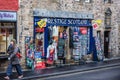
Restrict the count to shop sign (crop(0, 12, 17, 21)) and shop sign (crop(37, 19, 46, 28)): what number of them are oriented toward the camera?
2

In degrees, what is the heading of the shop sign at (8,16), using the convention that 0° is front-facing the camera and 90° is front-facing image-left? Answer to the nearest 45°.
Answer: approximately 0°

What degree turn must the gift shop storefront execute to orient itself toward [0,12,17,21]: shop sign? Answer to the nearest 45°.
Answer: approximately 45° to its right
